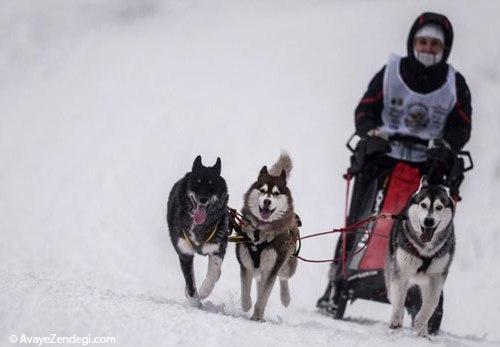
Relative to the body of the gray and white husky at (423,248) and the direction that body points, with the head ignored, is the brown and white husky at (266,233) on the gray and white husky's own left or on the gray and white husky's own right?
on the gray and white husky's own right

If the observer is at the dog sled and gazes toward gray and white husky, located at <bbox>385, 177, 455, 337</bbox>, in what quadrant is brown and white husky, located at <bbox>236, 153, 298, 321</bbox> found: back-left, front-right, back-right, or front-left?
front-right

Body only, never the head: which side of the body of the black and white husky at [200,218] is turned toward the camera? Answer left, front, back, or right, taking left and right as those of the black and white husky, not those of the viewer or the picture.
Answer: front

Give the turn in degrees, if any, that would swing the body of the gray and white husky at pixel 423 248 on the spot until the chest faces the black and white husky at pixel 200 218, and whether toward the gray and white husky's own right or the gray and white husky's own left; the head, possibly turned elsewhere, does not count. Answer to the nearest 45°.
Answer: approximately 90° to the gray and white husky's own right

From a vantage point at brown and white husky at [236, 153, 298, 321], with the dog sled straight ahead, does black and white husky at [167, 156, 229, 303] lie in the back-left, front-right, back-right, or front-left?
back-left

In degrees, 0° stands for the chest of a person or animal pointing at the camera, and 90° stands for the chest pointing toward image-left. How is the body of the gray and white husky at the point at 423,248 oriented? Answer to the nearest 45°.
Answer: approximately 0°

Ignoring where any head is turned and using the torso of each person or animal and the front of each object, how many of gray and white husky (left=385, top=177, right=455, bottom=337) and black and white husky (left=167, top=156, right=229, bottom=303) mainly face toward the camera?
2

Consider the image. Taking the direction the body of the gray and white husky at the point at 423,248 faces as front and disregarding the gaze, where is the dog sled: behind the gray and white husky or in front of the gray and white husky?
behind

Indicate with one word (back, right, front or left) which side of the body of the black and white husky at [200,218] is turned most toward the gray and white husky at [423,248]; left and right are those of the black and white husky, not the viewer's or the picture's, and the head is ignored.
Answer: left

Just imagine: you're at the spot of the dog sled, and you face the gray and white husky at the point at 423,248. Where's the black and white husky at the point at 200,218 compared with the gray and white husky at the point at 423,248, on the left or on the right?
right

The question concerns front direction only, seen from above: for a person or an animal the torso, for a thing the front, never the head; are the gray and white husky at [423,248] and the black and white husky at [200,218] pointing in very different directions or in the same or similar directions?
same or similar directions
